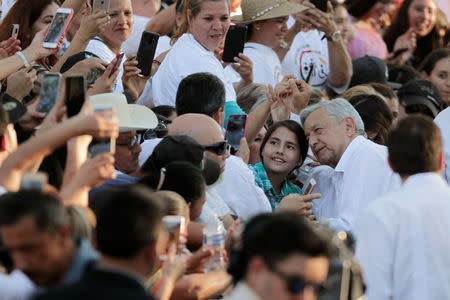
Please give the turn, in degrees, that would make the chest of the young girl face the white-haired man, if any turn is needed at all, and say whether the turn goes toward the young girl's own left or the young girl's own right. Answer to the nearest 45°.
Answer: approximately 90° to the young girl's own left

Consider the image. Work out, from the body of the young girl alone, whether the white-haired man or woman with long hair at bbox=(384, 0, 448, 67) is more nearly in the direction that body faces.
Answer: the white-haired man

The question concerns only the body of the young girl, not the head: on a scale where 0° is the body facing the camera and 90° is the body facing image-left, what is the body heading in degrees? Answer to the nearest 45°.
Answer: approximately 0°

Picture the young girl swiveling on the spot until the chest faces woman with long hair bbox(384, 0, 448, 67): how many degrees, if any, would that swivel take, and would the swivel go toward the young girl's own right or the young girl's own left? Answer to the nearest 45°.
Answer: approximately 180°
